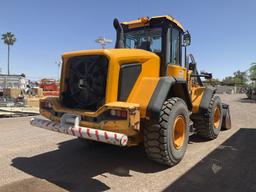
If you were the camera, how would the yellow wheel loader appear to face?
facing away from the viewer and to the right of the viewer
